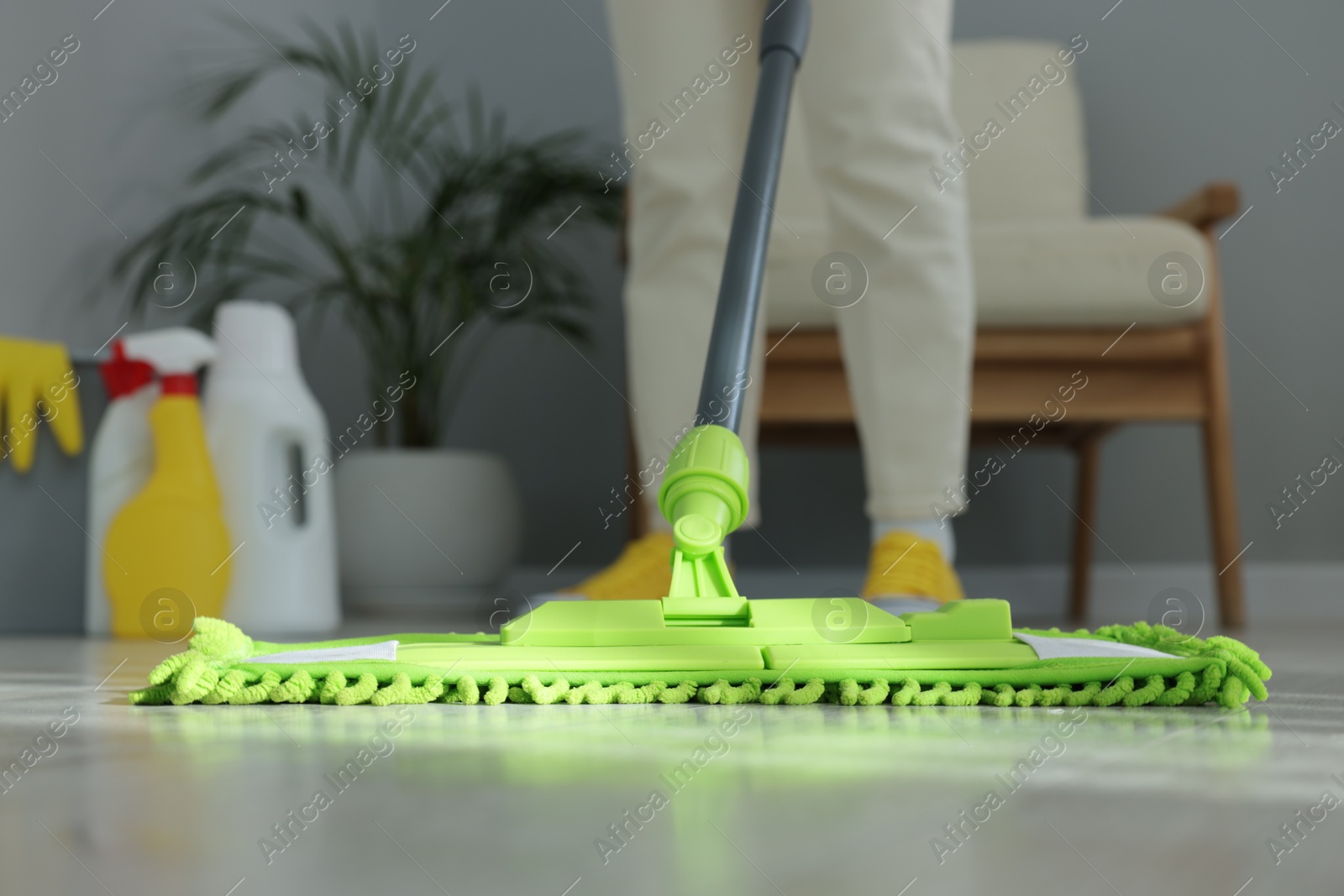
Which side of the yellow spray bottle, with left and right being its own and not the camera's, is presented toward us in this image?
left

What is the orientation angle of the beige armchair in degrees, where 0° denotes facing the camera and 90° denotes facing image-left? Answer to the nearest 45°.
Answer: approximately 0°

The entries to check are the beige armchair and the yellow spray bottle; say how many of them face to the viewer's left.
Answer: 1

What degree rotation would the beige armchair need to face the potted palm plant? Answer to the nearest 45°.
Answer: approximately 90° to its right

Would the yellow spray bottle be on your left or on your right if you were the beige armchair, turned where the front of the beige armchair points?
on your right

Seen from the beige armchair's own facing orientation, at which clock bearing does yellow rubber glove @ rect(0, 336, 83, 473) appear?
The yellow rubber glove is roughly at 2 o'clock from the beige armchair.

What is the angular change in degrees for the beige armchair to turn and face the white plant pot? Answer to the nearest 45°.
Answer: approximately 90° to its right

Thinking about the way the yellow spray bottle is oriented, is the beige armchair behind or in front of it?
behind
